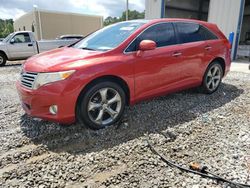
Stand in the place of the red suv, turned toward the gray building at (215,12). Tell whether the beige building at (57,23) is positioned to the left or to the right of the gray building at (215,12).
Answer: left

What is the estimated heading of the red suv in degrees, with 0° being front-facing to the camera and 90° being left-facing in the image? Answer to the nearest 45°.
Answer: approximately 45°

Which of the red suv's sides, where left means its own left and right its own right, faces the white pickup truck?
right

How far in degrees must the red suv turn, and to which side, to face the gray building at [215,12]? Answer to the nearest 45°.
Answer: approximately 180°

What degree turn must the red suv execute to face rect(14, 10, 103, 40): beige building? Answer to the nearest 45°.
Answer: approximately 135° to its right
